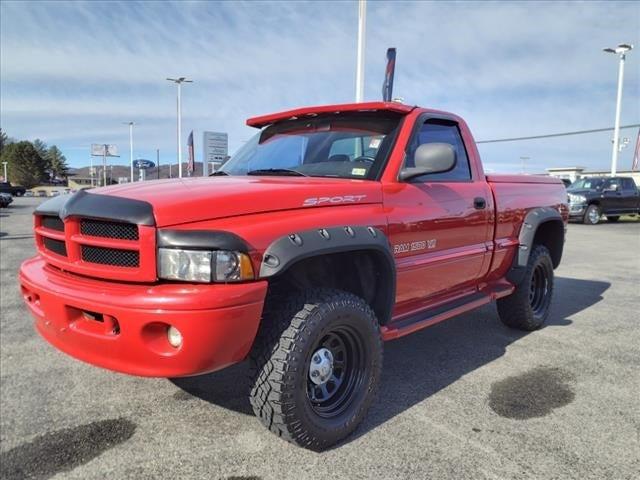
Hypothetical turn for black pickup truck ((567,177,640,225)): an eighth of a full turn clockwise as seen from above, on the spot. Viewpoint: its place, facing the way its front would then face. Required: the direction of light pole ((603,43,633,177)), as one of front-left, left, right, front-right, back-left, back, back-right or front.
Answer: right

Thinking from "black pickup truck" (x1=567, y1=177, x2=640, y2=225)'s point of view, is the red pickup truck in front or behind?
in front

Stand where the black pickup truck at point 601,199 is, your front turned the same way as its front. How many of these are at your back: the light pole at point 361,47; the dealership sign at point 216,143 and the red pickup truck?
0

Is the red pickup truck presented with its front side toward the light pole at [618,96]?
no

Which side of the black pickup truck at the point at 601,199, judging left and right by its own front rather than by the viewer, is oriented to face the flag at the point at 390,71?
front

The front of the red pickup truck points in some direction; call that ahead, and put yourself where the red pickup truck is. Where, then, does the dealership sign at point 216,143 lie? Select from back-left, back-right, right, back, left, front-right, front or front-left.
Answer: back-right

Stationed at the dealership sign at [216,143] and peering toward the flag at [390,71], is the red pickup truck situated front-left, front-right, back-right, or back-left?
front-right

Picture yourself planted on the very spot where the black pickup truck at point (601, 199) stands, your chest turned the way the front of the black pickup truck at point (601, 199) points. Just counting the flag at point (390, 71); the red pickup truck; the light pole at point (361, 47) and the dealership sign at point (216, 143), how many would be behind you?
0

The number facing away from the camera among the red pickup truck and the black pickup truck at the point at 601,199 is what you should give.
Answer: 0

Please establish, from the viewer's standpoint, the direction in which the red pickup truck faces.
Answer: facing the viewer and to the left of the viewer

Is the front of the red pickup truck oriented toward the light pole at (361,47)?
no
